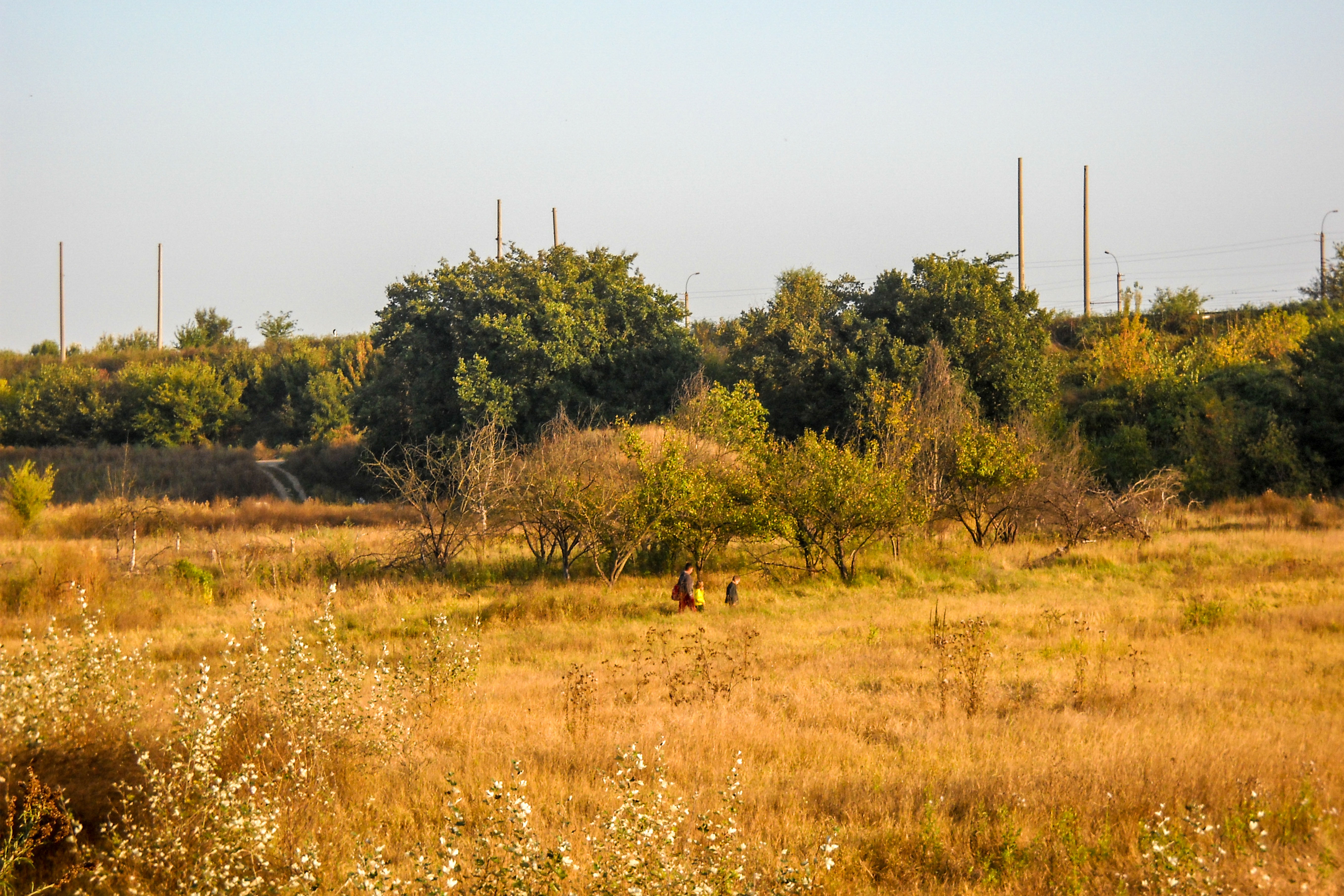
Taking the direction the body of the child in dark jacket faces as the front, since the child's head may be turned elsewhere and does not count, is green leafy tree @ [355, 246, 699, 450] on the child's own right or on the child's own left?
on the child's own left

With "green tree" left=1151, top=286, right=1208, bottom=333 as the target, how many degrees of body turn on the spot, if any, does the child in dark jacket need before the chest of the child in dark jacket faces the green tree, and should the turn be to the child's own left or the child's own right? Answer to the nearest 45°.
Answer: approximately 45° to the child's own left
